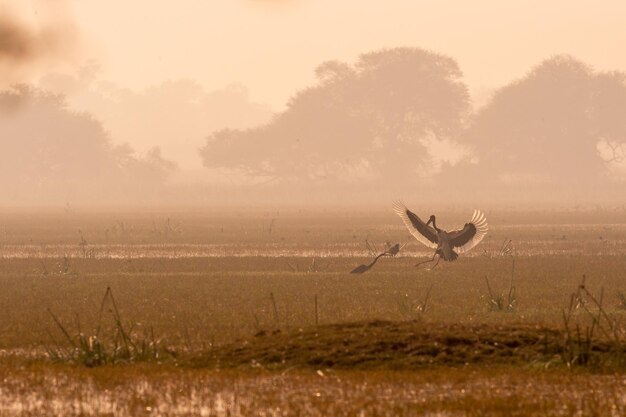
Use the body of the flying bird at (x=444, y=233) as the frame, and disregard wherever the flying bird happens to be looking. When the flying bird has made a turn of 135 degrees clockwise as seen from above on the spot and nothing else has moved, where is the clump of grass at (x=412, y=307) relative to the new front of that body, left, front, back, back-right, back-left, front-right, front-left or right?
right

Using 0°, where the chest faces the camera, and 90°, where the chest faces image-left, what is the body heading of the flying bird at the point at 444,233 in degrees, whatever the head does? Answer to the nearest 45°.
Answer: approximately 135°
